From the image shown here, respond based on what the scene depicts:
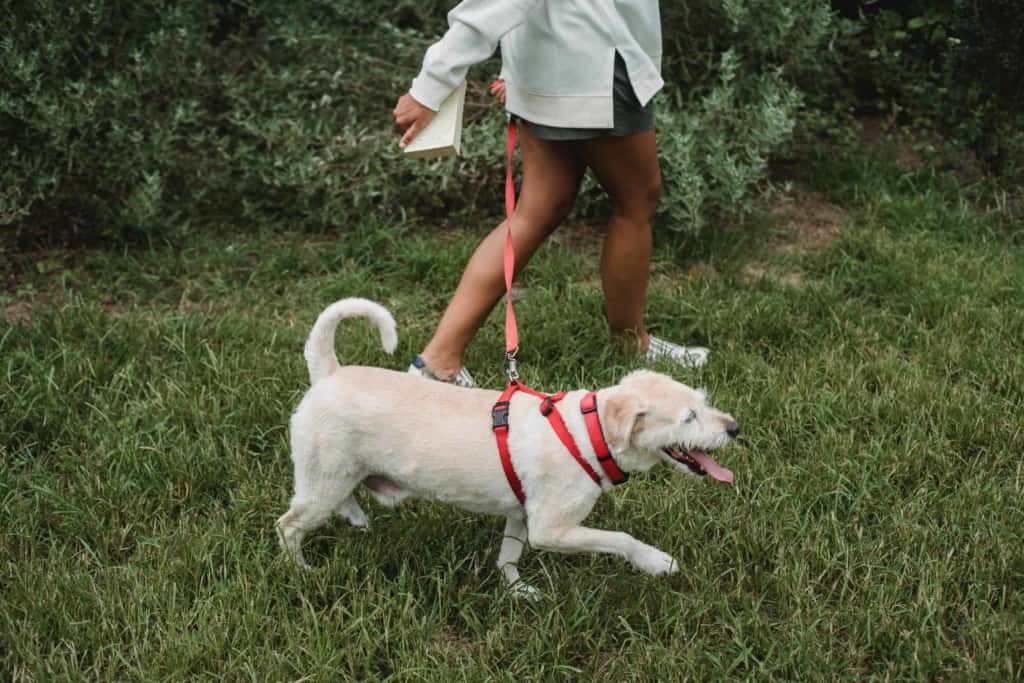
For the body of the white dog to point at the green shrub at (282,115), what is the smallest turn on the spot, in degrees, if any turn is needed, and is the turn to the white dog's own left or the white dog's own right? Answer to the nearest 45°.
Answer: approximately 90° to the white dog's own left

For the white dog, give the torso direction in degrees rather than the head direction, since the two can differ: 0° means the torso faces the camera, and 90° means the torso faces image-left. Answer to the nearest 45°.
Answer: approximately 270°
